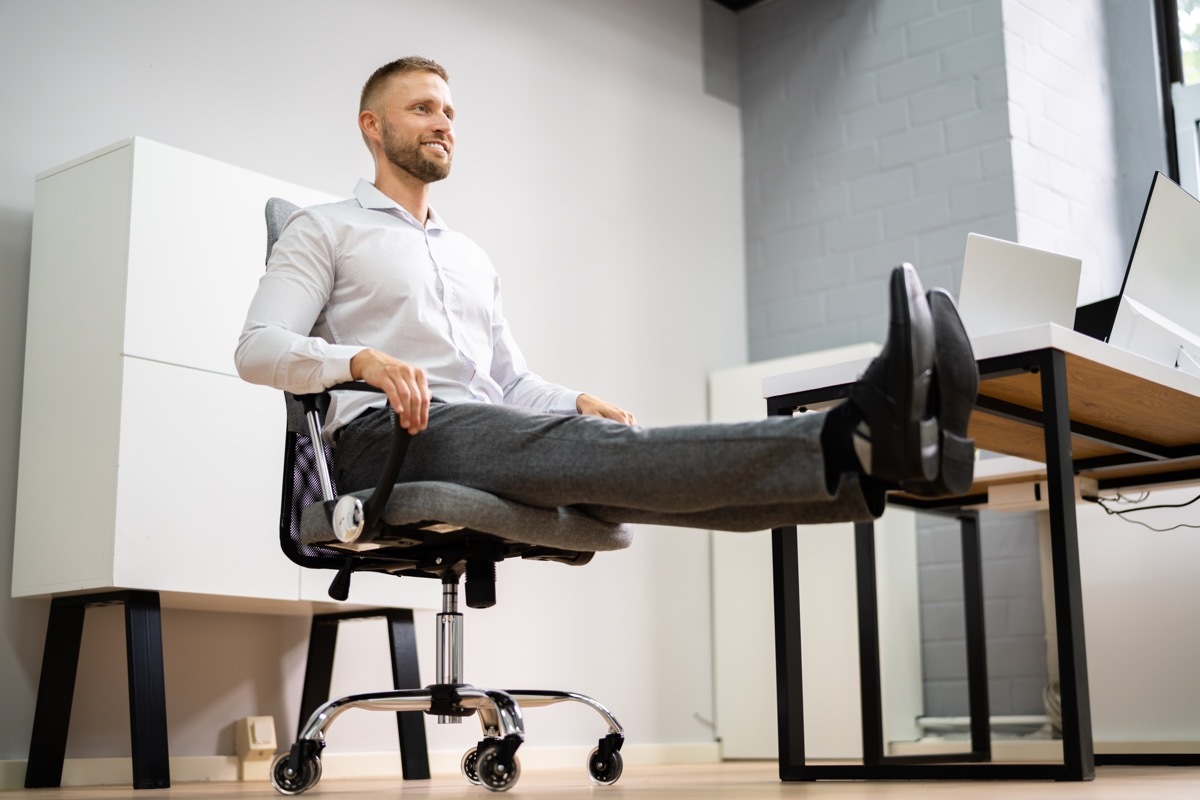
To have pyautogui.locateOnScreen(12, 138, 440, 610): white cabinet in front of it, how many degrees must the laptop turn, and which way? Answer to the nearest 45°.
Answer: approximately 45° to its left

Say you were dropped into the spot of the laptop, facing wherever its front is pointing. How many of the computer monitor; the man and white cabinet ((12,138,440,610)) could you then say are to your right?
1

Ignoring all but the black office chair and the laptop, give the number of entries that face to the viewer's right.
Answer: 1

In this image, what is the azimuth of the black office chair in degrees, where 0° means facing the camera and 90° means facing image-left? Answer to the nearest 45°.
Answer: approximately 270°

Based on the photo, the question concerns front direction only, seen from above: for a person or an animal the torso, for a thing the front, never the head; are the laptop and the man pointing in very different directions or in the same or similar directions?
very different directions

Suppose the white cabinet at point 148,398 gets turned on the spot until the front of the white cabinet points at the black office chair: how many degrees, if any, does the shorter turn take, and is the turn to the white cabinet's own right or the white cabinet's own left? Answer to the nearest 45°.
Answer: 0° — it already faces it

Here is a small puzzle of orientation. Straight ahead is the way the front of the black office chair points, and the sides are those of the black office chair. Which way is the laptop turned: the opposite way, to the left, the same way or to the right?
to the left

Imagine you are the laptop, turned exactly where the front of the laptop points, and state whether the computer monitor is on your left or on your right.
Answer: on your right

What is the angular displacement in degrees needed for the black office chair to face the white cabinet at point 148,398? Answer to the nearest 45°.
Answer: approximately 135° to its left

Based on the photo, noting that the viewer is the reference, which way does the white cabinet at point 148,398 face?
facing the viewer and to the right of the viewer

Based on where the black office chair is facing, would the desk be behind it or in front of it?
in front

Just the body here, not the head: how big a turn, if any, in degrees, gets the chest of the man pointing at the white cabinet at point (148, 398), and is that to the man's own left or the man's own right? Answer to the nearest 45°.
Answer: approximately 180°

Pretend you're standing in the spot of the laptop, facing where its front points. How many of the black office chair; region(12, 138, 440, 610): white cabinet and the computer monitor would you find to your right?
1

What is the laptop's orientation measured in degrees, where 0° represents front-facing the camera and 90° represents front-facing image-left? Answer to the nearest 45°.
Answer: approximately 135°
